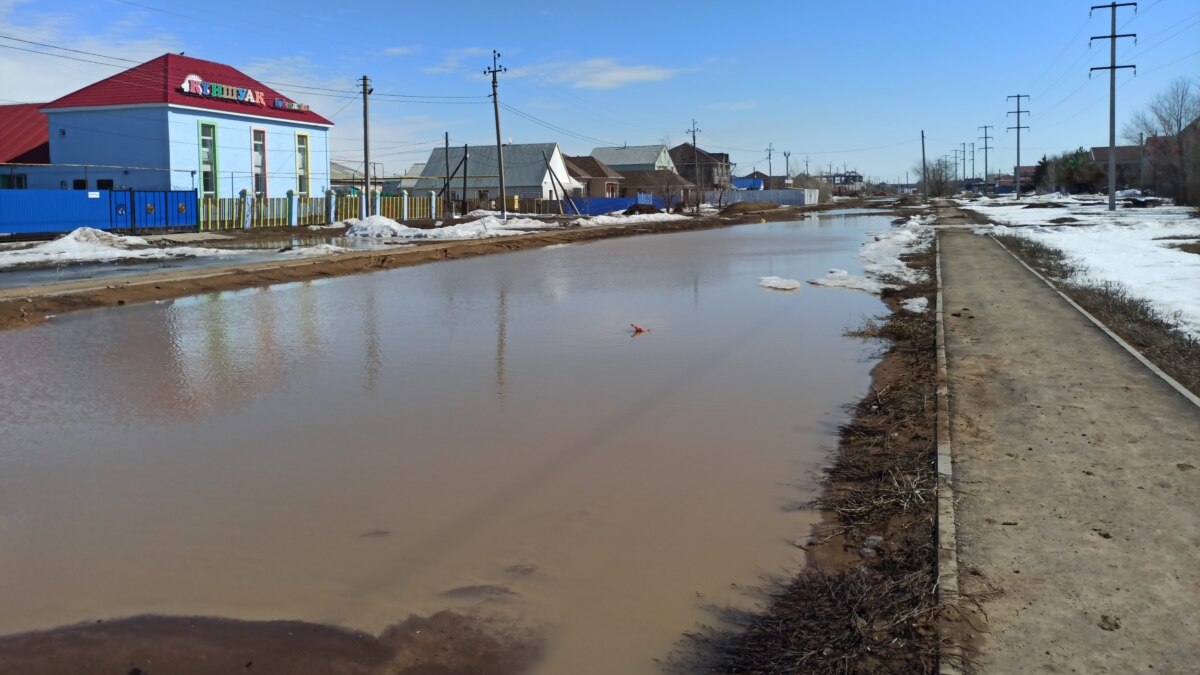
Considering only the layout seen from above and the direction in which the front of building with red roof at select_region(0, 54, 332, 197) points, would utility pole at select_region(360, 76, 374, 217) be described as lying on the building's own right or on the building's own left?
on the building's own left

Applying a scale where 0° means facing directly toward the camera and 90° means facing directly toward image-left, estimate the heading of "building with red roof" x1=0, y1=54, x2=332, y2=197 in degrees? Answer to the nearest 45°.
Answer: approximately 315°
